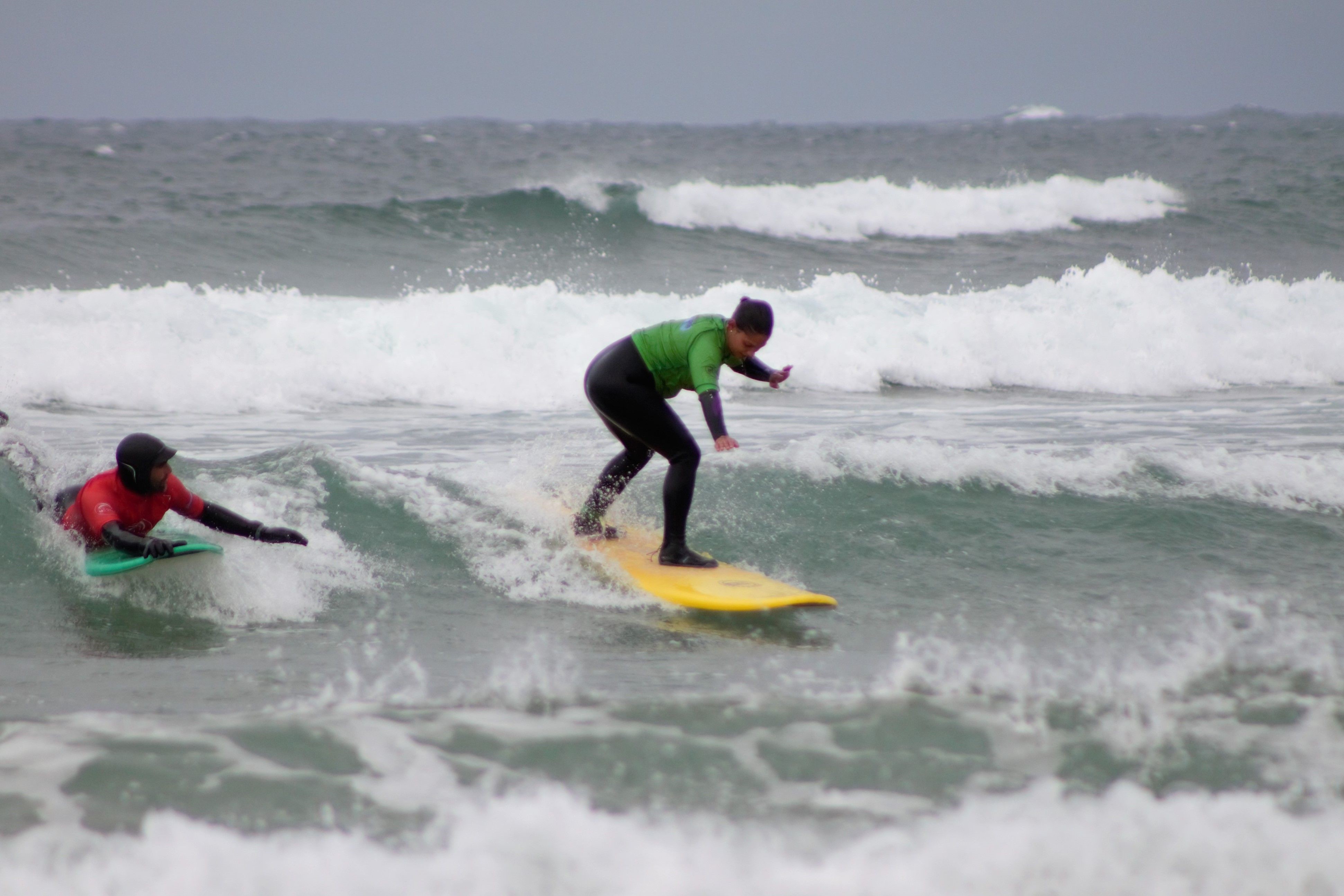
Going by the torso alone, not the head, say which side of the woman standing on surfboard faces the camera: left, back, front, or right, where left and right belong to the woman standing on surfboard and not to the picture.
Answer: right

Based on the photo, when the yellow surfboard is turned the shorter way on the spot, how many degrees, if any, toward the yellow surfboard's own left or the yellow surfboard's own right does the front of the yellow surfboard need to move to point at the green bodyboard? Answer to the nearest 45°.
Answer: approximately 135° to the yellow surfboard's own right

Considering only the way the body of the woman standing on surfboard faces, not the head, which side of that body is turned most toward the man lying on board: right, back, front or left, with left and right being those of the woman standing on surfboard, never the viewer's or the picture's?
back

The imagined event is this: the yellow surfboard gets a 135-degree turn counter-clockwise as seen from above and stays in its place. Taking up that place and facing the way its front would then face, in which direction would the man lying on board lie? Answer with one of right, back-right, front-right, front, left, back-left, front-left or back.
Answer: left

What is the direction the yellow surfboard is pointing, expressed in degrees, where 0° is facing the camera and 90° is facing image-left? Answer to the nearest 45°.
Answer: approximately 315°

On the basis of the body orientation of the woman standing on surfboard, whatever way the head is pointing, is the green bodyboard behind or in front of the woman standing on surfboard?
behind
